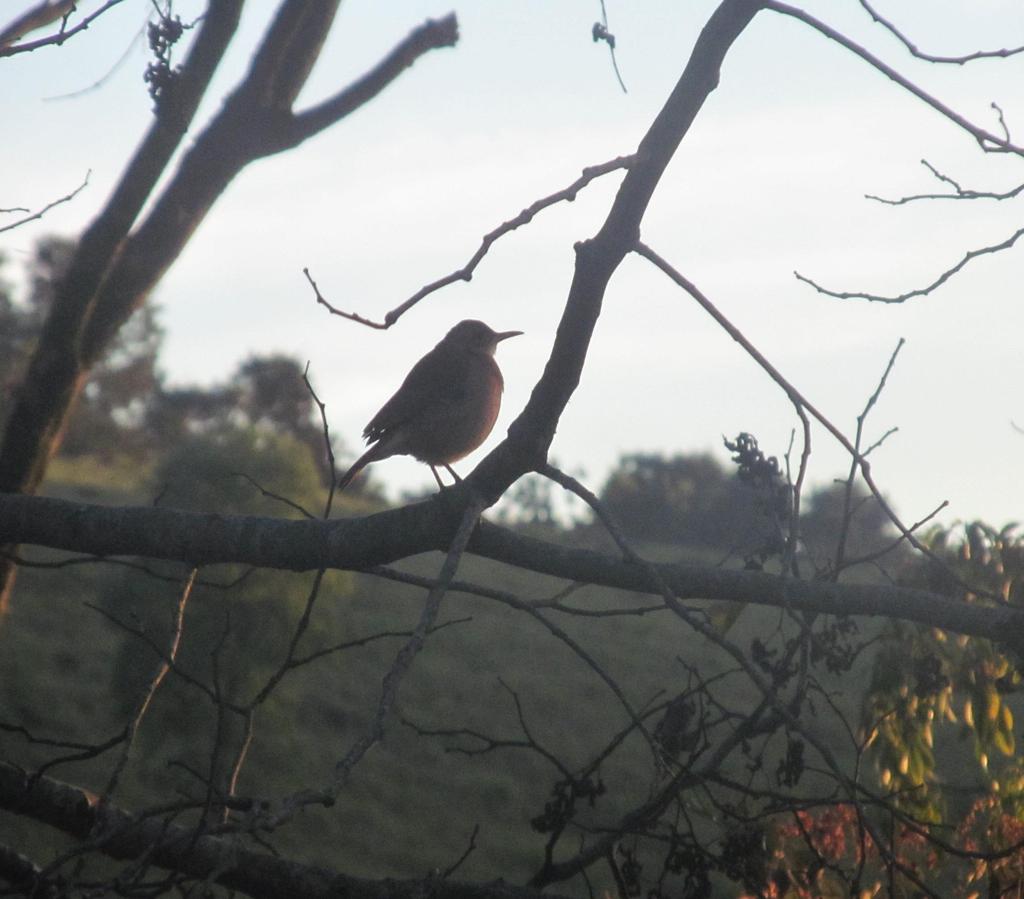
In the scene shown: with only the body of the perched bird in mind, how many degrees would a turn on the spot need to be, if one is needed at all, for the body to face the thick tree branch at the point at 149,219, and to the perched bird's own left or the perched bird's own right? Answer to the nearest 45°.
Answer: approximately 135° to the perched bird's own right

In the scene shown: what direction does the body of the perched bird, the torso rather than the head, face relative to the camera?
to the viewer's right

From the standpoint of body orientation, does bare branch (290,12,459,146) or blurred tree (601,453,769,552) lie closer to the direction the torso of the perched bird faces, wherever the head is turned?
the blurred tree

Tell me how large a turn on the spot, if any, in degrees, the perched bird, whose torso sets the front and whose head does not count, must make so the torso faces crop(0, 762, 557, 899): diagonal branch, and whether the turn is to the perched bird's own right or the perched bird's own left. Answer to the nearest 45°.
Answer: approximately 90° to the perched bird's own right
